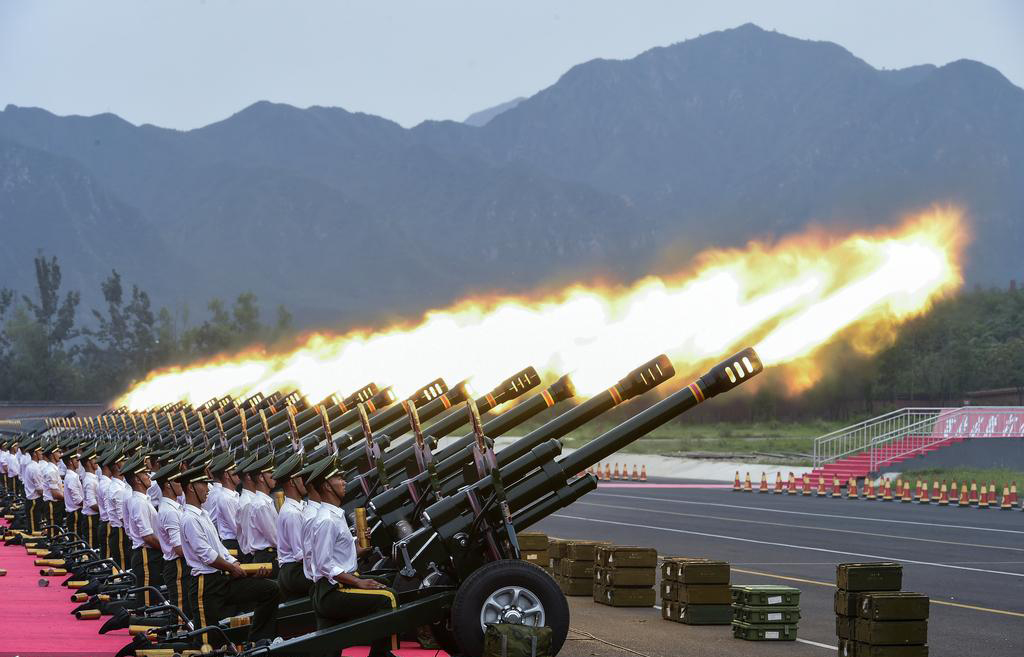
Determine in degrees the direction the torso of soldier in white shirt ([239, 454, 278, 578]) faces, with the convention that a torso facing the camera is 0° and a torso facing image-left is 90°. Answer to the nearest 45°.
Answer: approximately 270°

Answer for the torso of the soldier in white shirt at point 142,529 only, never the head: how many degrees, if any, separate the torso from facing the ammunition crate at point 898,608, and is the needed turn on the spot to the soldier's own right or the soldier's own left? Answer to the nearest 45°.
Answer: approximately 45° to the soldier's own right

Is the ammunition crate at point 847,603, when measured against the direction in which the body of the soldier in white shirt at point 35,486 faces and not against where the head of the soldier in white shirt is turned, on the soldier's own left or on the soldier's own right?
on the soldier's own right

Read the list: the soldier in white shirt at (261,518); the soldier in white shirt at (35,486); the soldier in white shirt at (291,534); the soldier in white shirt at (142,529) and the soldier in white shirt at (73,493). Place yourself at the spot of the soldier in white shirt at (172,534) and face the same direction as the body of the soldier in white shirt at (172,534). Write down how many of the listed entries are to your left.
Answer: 3

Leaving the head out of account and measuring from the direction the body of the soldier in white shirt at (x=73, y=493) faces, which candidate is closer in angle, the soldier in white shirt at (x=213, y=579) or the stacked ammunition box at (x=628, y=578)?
the stacked ammunition box

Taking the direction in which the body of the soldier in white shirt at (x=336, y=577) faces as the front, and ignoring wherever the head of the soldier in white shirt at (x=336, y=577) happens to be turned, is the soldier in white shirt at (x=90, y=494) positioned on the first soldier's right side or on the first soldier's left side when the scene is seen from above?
on the first soldier's left side

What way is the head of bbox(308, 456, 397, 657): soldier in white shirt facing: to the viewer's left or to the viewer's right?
to the viewer's right

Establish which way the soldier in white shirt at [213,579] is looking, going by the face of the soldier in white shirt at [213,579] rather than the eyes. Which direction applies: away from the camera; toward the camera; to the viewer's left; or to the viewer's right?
to the viewer's right

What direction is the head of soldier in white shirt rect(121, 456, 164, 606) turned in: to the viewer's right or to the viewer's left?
to the viewer's right

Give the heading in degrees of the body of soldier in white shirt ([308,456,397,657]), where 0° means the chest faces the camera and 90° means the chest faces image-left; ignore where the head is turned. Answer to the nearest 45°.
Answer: approximately 270°

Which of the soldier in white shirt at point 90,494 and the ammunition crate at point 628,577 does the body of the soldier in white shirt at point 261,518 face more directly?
the ammunition crate

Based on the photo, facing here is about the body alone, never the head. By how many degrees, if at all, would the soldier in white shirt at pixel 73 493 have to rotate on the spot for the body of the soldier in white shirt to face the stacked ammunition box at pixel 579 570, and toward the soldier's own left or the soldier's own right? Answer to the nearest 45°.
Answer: approximately 45° to the soldier's own right

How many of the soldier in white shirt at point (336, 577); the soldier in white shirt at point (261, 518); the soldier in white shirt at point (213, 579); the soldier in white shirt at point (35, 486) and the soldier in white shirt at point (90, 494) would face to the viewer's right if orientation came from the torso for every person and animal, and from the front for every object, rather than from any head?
5

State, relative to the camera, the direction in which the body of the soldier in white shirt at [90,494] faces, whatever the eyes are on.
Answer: to the viewer's right

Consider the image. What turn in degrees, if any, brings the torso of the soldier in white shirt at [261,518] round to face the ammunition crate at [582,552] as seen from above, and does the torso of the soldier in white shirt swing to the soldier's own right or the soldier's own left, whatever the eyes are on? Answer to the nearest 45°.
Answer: approximately 45° to the soldier's own left

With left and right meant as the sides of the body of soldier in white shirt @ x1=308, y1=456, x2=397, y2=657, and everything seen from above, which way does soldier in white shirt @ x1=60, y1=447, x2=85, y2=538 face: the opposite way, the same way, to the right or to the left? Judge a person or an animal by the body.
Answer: the same way

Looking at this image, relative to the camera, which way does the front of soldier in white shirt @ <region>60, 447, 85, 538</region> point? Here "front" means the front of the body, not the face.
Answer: to the viewer's right

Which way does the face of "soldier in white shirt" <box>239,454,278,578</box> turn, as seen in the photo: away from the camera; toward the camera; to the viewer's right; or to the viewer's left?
to the viewer's right

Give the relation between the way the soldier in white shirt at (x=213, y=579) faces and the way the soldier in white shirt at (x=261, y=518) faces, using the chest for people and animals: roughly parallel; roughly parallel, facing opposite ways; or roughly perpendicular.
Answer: roughly parallel

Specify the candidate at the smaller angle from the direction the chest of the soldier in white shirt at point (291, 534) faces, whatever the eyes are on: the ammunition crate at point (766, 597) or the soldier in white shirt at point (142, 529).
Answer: the ammunition crate

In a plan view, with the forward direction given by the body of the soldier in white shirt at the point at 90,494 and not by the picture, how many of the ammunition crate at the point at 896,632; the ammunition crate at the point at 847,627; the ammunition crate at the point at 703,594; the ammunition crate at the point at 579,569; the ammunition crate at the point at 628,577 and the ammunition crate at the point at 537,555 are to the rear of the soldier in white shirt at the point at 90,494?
0

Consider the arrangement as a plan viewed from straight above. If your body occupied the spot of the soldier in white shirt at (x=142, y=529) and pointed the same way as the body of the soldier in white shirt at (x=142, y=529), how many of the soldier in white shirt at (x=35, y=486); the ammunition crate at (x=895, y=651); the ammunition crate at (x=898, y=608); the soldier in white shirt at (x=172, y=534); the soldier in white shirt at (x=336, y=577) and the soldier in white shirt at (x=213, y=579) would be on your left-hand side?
1

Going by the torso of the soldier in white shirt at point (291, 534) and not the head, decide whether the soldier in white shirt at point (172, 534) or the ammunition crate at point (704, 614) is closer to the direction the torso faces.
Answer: the ammunition crate
